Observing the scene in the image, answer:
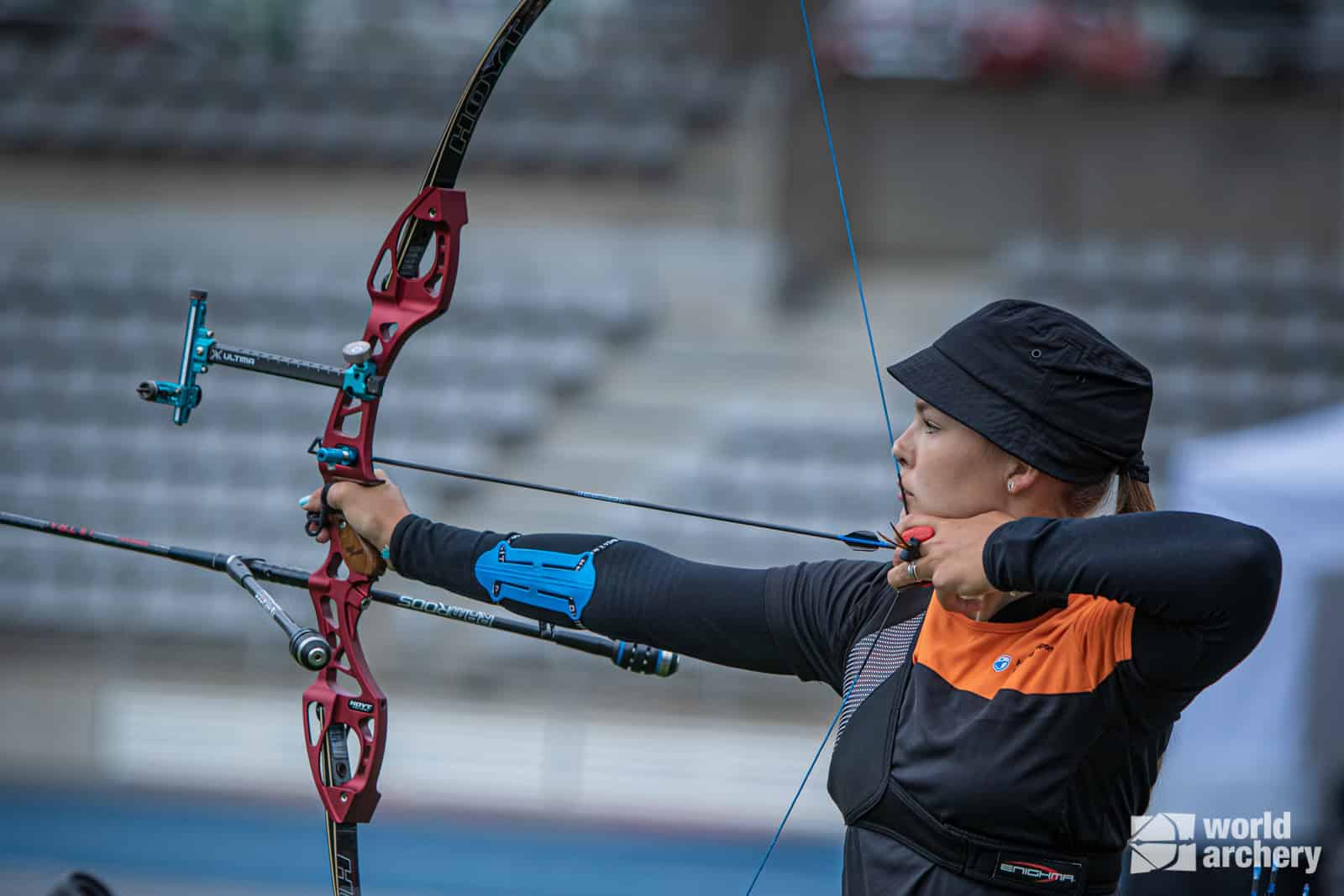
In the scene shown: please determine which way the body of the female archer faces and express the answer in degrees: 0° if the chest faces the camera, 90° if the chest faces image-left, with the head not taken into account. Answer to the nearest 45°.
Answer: approximately 45°

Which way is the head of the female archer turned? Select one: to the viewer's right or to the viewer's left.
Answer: to the viewer's left
